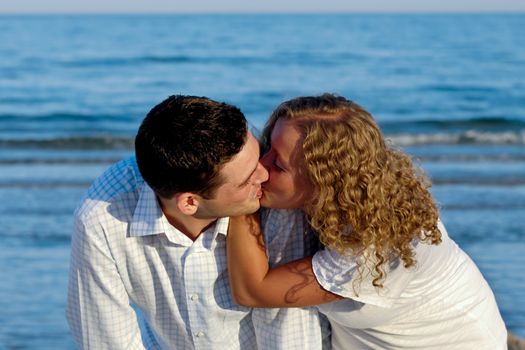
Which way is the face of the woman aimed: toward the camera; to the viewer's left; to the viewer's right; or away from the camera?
to the viewer's left

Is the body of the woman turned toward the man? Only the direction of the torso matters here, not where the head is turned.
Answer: yes

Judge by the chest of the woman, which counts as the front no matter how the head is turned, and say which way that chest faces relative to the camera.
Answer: to the viewer's left

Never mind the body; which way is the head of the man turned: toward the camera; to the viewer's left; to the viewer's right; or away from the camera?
to the viewer's right
